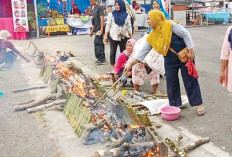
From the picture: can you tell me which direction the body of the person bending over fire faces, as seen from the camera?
to the viewer's right

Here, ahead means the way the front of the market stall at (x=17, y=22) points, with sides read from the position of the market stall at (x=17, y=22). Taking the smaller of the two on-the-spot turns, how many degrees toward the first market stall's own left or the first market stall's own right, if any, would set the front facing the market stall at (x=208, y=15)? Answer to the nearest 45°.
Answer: approximately 90° to the first market stall's own left

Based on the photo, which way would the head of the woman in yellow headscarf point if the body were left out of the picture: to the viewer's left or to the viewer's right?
to the viewer's left

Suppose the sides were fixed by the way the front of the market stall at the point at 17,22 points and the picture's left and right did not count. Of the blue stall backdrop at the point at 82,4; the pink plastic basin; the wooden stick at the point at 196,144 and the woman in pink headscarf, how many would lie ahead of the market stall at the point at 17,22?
3

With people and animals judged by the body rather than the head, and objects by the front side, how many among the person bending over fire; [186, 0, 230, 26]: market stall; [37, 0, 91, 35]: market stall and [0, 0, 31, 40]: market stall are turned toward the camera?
3

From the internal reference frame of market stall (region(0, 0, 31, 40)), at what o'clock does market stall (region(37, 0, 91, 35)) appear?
market stall (region(37, 0, 91, 35)) is roughly at 8 o'clock from market stall (region(0, 0, 31, 40)).

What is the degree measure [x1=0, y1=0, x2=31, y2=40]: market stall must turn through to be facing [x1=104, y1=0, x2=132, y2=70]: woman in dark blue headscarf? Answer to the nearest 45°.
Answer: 0° — it already faces them

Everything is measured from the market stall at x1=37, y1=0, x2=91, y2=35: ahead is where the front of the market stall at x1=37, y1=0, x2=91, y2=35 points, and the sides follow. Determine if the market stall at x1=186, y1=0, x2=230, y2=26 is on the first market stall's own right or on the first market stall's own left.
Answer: on the first market stall's own left

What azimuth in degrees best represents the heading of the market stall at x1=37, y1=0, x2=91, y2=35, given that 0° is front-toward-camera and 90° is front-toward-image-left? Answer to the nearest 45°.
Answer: approximately 0°

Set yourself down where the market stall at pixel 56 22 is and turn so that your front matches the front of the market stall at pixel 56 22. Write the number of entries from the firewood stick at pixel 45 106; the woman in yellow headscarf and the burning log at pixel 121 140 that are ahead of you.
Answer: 3

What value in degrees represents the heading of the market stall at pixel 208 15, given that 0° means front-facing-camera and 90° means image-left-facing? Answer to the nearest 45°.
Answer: approximately 0°
